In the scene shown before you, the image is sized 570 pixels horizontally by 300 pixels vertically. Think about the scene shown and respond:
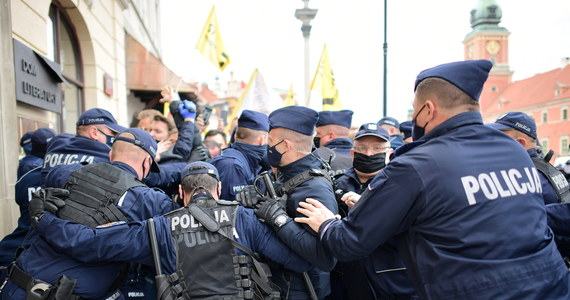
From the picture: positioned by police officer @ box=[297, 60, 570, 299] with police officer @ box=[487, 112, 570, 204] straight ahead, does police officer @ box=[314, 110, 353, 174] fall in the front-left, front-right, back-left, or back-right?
front-left

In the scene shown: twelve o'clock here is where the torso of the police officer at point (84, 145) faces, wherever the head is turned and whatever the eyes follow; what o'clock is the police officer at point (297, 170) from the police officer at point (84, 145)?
the police officer at point (297, 170) is roughly at 3 o'clock from the police officer at point (84, 145).

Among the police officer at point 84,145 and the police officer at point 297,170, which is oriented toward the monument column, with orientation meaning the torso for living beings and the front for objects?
the police officer at point 84,145

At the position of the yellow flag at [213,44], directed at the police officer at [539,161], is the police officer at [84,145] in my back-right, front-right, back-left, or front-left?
front-right

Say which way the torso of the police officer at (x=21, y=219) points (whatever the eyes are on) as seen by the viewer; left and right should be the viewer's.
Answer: facing away from the viewer and to the right of the viewer

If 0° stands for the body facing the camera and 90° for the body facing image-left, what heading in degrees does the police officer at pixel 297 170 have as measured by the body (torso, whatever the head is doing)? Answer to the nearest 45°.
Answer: approximately 90°

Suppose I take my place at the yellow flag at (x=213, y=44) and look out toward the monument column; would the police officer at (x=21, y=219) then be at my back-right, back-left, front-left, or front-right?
back-right

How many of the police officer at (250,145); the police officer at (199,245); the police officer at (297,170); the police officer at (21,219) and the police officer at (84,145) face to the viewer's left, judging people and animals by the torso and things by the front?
1

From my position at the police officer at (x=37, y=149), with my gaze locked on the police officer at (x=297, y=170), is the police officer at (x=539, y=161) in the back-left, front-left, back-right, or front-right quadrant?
front-left

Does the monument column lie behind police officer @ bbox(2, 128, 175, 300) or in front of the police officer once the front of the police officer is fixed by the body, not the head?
in front

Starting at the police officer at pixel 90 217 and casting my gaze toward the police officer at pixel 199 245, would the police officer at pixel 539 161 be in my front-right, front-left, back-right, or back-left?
front-left

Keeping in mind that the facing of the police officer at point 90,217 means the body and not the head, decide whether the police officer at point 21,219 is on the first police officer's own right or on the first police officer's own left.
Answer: on the first police officer's own left

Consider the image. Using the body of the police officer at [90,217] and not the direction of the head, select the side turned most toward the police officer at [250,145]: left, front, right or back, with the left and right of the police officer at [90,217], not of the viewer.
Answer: front

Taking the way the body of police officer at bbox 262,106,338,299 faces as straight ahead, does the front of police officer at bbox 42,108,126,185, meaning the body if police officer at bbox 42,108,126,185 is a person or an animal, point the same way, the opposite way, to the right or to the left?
to the right

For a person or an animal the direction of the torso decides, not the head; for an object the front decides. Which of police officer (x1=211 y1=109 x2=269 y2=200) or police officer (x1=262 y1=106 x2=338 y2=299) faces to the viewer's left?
police officer (x1=262 y1=106 x2=338 y2=299)

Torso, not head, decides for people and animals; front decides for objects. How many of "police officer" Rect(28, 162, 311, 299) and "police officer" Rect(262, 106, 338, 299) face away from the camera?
1

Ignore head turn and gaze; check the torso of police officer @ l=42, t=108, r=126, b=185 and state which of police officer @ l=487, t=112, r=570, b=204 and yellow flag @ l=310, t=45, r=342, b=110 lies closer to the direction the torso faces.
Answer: the yellow flag

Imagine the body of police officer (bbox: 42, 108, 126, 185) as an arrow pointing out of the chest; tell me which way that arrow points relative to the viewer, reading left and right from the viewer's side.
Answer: facing away from the viewer and to the right of the viewer

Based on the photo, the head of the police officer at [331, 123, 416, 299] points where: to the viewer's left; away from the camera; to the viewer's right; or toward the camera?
toward the camera
